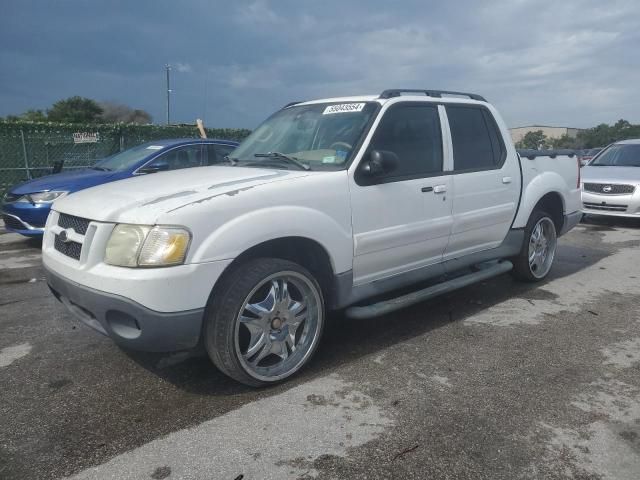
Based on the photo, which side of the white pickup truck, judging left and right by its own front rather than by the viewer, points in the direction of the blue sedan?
right

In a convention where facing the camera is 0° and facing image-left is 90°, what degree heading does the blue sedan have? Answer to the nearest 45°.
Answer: approximately 45°

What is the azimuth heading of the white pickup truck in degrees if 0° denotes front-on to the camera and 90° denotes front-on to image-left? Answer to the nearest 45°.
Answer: approximately 45°

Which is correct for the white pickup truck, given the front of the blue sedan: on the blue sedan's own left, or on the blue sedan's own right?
on the blue sedan's own left

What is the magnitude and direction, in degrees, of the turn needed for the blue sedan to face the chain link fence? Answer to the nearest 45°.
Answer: approximately 135° to its right

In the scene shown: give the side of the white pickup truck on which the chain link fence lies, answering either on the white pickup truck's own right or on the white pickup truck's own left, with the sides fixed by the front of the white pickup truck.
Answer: on the white pickup truck's own right
